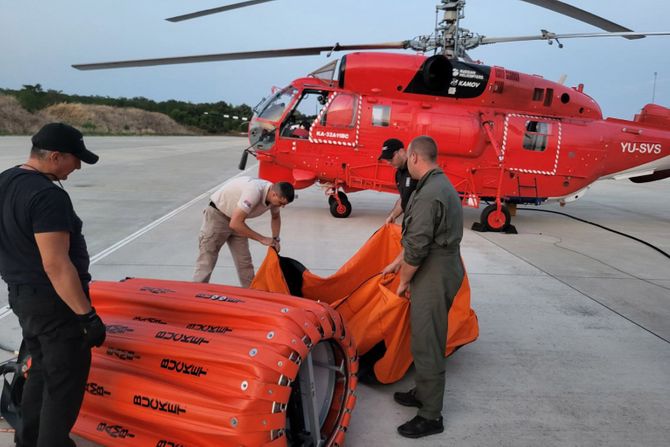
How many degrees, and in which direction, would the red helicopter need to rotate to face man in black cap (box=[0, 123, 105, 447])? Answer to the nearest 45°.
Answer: approximately 90° to its left

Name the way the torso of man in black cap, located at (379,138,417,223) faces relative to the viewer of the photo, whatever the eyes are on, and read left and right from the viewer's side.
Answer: facing to the left of the viewer

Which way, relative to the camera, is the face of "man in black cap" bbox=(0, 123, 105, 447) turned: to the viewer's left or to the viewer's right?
to the viewer's right

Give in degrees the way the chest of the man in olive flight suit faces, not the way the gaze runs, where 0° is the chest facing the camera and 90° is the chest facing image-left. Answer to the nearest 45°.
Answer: approximately 90°

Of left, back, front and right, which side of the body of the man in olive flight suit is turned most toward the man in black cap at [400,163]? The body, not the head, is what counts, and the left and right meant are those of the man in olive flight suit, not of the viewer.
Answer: right

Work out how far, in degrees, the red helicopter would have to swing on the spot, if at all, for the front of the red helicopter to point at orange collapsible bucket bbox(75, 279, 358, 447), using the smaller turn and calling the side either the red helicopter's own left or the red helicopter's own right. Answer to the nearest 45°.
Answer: approximately 90° to the red helicopter's own left

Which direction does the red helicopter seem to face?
to the viewer's left
